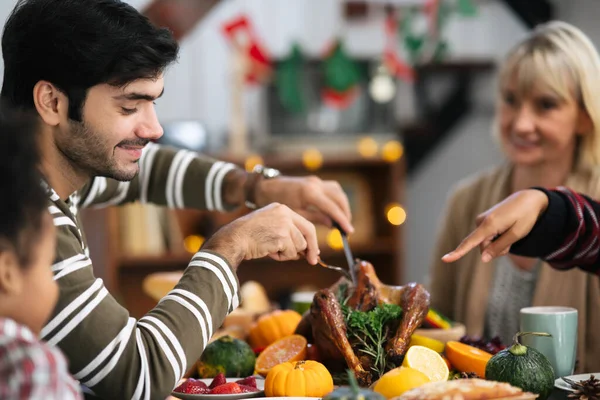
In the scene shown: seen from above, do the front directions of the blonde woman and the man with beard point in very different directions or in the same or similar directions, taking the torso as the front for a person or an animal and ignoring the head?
very different directions

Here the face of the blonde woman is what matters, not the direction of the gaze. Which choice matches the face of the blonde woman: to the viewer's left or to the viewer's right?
to the viewer's left

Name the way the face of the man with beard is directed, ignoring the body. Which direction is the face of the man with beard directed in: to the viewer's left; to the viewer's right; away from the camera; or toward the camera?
to the viewer's right

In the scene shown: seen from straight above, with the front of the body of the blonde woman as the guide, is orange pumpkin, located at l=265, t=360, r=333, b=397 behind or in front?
in front

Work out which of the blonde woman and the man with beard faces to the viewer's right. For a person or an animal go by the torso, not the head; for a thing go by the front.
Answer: the man with beard

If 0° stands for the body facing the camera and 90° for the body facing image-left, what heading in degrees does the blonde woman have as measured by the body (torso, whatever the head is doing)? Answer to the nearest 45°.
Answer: approximately 45°

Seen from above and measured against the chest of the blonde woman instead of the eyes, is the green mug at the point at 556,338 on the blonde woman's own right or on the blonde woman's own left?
on the blonde woman's own left

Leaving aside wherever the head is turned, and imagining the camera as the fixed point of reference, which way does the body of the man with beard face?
to the viewer's right

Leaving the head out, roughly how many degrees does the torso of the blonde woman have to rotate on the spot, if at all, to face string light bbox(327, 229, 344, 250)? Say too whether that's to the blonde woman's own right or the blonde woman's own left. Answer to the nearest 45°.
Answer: approximately 90° to the blonde woman's own right

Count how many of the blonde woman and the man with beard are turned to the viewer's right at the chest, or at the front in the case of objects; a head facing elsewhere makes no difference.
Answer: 1
